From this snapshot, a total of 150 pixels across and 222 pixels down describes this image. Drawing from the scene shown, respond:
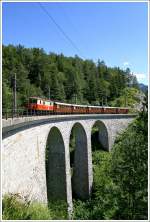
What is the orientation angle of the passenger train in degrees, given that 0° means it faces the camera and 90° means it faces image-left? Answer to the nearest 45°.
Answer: approximately 45°
